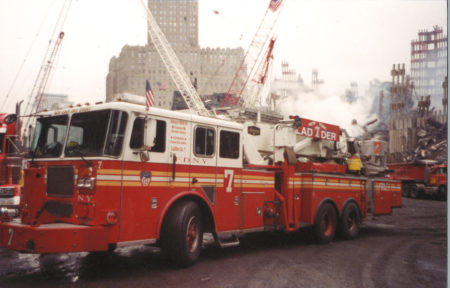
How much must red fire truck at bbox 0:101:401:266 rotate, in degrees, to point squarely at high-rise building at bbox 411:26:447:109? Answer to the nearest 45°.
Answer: approximately 180°

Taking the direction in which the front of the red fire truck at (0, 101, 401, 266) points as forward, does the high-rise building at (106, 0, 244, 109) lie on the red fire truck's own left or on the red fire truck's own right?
on the red fire truck's own right

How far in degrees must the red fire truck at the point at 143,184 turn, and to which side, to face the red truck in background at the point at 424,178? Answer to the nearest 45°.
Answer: approximately 180°

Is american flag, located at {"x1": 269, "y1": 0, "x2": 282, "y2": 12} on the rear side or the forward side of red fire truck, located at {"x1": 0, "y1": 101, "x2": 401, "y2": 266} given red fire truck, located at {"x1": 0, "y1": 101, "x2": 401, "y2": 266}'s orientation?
on the rear side

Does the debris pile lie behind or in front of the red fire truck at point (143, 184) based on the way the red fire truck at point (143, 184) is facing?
behind

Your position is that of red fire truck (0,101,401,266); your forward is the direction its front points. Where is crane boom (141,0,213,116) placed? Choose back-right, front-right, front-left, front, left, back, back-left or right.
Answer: back-right

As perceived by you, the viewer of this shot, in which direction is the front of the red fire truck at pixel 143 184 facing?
facing the viewer and to the left of the viewer

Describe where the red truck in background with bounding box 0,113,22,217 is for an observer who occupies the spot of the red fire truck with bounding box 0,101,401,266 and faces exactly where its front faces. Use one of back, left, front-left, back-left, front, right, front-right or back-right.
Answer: right
